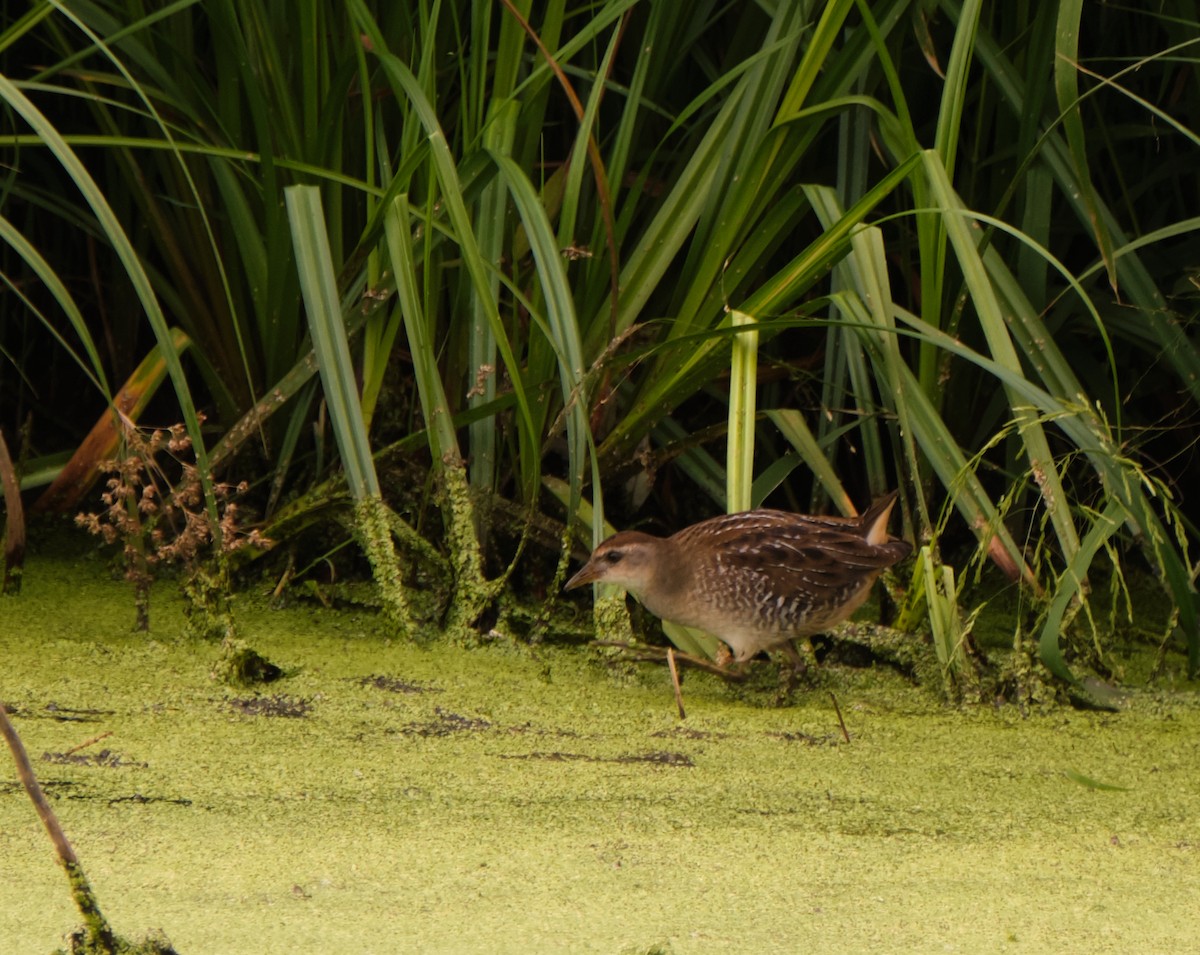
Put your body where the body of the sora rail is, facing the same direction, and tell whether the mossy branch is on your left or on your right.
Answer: on your left

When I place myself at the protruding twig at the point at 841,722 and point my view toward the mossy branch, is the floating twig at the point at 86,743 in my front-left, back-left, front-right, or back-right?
front-right

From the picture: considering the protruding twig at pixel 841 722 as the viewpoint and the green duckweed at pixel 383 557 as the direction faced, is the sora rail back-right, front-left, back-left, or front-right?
front-right

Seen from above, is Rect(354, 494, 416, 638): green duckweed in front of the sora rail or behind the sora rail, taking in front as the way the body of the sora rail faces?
in front

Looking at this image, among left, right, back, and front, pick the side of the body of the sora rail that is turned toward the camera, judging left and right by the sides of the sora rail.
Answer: left

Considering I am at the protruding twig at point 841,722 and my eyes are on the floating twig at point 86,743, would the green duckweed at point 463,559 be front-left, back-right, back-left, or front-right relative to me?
front-right

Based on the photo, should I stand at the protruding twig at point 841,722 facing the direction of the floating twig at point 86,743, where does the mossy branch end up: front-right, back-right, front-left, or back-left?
front-left

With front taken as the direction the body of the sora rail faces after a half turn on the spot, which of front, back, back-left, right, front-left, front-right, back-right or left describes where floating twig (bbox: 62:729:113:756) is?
back-right

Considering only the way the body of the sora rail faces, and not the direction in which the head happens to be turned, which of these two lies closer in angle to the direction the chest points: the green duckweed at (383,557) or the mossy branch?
the green duckweed
